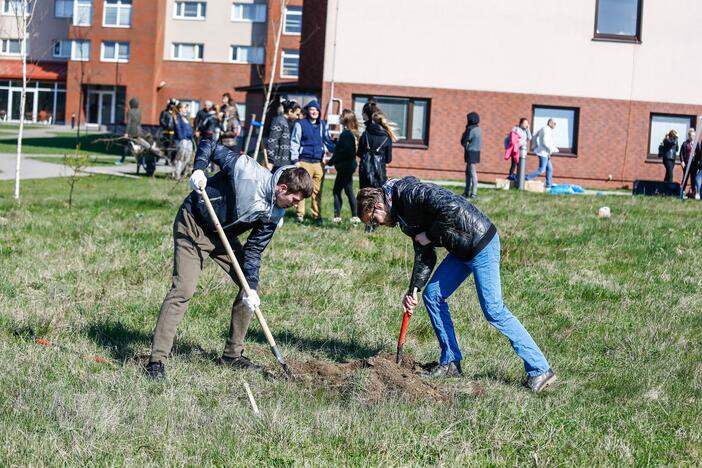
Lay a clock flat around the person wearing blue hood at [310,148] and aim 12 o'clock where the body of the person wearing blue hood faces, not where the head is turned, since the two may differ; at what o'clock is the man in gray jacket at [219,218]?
The man in gray jacket is roughly at 12 o'clock from the person wearing blue hood.

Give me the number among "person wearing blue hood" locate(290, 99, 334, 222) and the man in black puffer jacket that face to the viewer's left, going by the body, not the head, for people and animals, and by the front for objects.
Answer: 1

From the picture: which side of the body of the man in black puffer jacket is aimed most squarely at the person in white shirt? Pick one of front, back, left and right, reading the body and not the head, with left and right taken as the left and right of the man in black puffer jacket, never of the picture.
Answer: right

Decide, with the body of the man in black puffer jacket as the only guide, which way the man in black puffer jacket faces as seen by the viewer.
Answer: to the viewer's left

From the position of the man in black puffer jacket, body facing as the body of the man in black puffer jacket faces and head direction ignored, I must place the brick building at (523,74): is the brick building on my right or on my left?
on my right

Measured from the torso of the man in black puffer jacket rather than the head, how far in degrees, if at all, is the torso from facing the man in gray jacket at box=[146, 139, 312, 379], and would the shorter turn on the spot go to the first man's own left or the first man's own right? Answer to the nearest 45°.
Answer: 0° — they already face them

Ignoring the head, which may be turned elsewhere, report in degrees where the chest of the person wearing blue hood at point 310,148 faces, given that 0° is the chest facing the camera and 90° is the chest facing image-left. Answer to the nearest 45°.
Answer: approximately 0°

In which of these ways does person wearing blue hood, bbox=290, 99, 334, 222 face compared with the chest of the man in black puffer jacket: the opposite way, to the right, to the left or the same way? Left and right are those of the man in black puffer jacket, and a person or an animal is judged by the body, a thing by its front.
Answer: to the left

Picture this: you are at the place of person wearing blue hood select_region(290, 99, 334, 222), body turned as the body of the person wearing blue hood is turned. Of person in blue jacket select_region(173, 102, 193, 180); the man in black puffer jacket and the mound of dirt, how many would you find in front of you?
2

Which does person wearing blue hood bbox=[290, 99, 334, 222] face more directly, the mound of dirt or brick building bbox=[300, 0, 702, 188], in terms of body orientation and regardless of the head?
the mound of dirt
